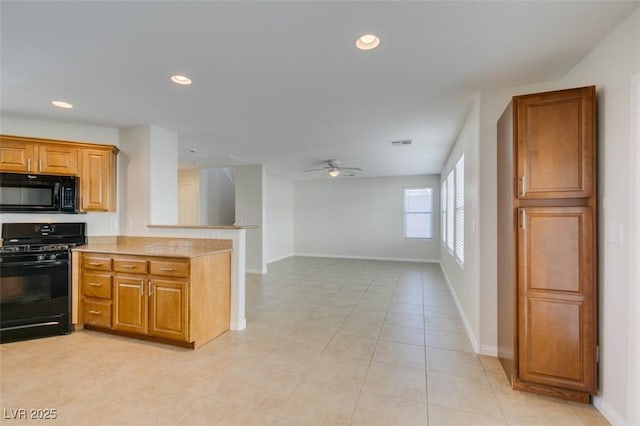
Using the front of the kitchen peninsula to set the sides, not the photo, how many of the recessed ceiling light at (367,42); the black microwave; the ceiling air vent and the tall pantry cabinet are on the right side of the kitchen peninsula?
1

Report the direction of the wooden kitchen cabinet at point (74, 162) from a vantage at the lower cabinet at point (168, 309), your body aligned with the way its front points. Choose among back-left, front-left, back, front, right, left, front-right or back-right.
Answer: right

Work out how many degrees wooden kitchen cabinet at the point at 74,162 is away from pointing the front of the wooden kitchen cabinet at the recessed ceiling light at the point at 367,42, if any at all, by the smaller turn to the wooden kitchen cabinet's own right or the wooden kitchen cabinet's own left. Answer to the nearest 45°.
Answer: approximately 45° to the wooden kitchen cabinet's own left

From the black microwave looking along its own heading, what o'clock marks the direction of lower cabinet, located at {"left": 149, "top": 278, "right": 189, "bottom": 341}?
The lower cabinet is roughly at 11 o'clock from the black microwave.

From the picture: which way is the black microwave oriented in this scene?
toward the camera

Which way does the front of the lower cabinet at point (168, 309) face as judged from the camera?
facing the viewer and to the left of the viewer

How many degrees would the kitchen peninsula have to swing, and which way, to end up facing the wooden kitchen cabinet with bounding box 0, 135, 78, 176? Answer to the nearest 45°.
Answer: approximately 90° to its right

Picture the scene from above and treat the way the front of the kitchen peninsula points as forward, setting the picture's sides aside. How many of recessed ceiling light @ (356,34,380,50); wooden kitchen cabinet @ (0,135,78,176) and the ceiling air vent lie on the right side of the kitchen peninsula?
1

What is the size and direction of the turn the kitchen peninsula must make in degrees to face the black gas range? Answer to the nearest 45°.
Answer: approximately 90° to its right

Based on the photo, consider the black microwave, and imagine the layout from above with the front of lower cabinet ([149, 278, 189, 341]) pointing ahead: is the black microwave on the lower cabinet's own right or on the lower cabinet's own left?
on the lower cabinet's own right

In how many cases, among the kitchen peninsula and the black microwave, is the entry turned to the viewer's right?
0

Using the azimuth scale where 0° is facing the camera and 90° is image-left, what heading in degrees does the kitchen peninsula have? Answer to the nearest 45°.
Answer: approximately 45°

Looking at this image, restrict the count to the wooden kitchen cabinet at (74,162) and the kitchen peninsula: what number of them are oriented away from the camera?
0

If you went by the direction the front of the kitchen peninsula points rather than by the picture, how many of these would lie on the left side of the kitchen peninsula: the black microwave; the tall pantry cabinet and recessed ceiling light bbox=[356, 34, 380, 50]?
2
